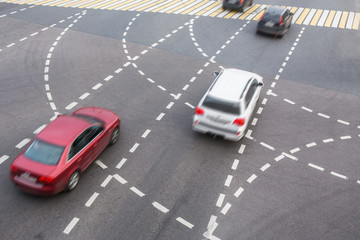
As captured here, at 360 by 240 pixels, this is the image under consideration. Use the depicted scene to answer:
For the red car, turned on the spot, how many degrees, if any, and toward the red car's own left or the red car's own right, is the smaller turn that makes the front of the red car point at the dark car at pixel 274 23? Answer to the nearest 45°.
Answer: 0° — it already faces it

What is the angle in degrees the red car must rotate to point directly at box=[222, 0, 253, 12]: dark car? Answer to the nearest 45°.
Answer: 0° — it already faces it

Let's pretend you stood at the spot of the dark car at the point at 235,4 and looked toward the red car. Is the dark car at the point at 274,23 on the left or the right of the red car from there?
left

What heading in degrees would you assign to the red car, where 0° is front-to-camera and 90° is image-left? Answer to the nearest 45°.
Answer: approximately 225°
